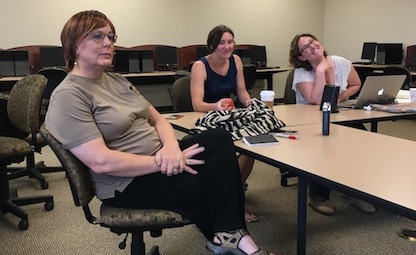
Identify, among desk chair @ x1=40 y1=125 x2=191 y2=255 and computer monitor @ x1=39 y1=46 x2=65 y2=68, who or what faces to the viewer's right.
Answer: the desk chair

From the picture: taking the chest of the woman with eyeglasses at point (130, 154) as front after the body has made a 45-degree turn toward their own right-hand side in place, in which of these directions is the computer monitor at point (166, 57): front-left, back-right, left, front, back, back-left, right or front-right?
back

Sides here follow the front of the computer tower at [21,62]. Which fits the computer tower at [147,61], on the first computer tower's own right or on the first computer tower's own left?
on the first computer tower's own left

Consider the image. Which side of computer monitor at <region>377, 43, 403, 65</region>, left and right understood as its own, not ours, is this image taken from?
front

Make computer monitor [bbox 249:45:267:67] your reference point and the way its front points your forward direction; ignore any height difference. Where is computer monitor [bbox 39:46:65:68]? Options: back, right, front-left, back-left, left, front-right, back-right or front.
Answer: front-right

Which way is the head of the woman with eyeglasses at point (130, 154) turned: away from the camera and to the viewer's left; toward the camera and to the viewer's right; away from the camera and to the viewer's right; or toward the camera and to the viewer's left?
toward the camera and to the viewer's right

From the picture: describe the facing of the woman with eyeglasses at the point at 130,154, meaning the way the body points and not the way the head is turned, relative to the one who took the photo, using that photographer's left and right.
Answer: facing the viewer and to the right of the viewer

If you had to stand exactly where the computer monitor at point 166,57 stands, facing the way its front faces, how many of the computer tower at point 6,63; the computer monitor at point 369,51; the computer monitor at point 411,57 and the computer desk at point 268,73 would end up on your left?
3

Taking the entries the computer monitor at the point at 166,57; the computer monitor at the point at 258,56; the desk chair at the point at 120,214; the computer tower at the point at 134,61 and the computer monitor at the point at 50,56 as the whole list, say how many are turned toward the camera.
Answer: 4

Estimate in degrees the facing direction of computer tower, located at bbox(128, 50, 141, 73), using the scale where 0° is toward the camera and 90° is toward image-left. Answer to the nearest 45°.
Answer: approximately 0°
